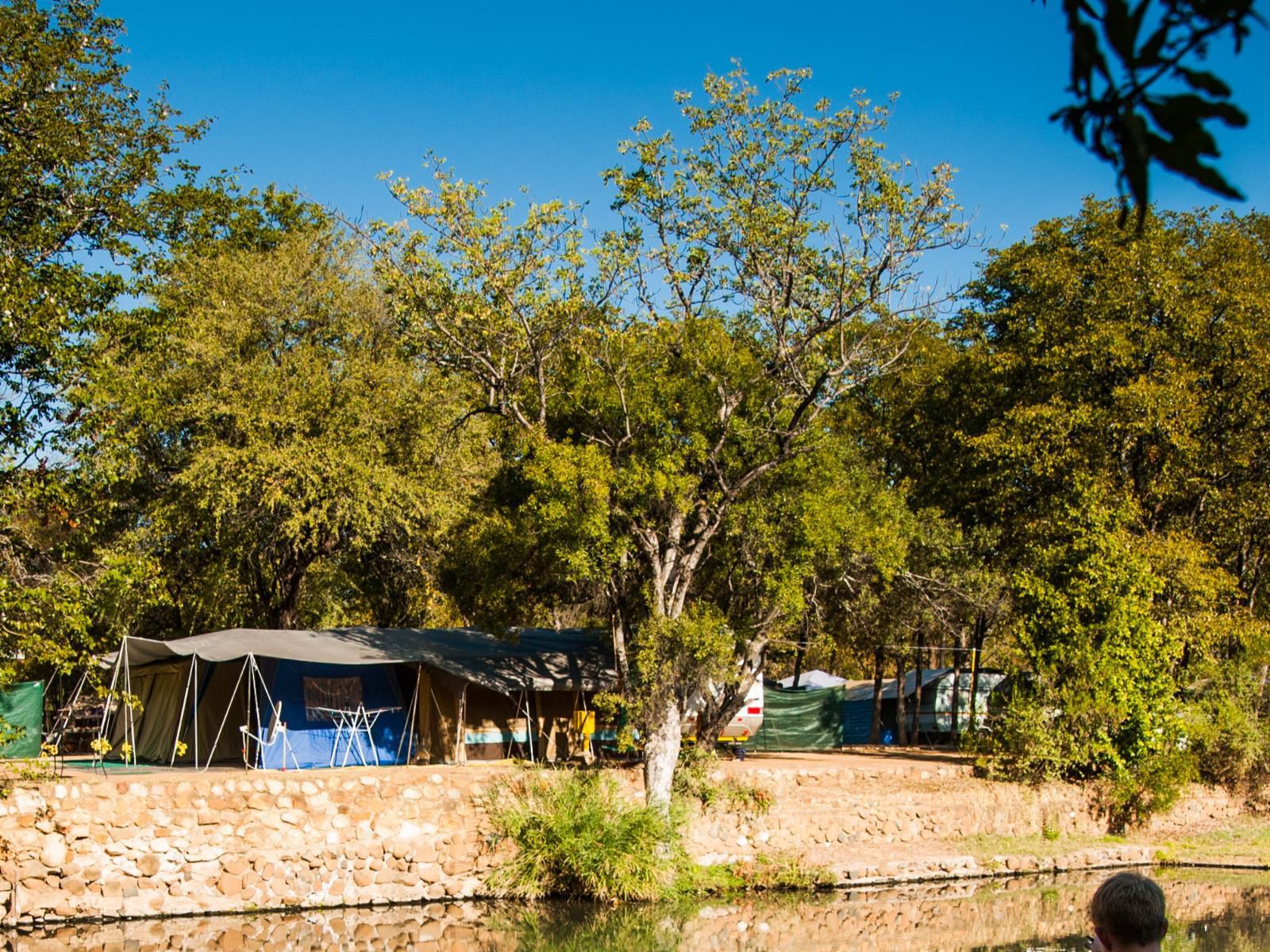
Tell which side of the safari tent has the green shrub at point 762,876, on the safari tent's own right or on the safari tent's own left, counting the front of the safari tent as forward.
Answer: on the safari tent's own left

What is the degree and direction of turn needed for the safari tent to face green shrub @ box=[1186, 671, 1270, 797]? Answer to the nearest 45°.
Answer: approximately 90° to its left

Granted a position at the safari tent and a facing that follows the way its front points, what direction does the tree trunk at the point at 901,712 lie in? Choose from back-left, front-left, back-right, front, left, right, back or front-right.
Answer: back-left

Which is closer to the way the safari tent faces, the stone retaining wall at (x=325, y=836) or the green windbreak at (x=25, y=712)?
the stone retaining wall

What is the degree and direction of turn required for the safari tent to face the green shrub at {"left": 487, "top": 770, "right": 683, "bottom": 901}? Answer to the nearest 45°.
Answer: approximately 45° to its left

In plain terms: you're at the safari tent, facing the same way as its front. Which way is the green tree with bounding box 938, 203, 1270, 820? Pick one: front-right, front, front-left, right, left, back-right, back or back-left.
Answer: left

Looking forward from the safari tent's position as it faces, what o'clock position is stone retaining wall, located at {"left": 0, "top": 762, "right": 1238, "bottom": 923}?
The stone retaining wall is roughly at 12 o'clock from the safari tent.

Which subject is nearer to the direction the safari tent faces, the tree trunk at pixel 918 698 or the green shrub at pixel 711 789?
the green shrub

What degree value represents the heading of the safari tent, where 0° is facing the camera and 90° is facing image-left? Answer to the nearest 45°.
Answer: approximately 0°
